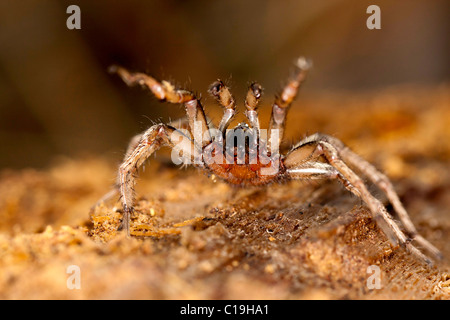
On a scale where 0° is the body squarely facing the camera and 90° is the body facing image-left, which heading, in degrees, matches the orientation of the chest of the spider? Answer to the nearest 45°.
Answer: approximately 0°
